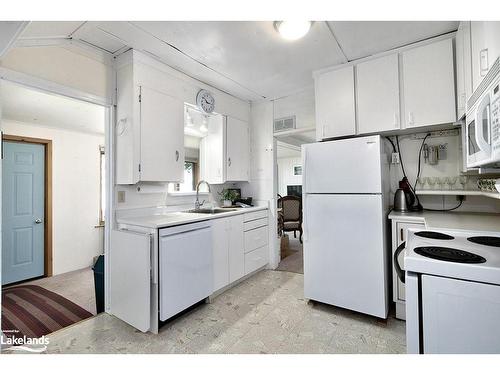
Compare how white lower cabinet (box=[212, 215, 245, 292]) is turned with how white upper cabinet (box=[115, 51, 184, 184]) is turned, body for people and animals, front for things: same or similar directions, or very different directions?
same or similar directions

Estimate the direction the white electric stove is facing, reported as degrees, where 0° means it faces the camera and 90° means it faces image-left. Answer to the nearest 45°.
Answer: approximately 90°

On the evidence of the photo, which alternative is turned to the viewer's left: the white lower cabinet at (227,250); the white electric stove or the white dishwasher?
the white electric stove

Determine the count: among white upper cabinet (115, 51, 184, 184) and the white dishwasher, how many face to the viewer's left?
0

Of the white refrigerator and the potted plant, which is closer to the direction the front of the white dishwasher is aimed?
the white refrigerator

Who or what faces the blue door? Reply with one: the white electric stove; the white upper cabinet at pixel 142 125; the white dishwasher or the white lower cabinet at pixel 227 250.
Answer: the white electric stove

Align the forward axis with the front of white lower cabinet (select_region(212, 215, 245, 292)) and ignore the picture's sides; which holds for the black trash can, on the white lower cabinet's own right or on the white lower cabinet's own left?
on the white lower cabinet's own right

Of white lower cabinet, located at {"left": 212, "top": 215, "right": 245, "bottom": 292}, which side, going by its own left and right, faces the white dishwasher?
right

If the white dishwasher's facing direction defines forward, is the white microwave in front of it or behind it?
in front

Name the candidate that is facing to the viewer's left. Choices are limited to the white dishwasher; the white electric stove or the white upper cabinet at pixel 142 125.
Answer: the white electric stove

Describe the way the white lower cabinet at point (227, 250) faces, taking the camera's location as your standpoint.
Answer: facing the viewer and to the right of the viewer

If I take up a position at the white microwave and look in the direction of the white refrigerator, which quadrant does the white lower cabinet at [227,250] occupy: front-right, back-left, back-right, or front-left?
front-left

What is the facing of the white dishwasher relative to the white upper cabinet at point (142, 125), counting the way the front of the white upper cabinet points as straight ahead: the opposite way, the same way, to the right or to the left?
the same way
